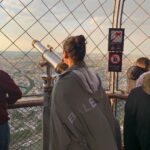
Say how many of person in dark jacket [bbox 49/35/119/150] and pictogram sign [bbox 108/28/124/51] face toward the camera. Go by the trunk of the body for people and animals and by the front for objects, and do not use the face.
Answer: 1

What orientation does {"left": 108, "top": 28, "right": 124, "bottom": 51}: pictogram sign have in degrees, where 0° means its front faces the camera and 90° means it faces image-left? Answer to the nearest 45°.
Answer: approximately 0°

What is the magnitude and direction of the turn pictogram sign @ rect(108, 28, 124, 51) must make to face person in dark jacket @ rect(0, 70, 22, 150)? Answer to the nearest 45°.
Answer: approximately 45° to its right

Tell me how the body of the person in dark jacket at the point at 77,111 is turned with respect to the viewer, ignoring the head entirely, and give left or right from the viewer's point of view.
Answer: facing away from the viewer and to the left of the viewer

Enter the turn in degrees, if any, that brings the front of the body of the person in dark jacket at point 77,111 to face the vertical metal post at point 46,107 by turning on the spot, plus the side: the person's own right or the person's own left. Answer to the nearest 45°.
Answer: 0° — they already face it

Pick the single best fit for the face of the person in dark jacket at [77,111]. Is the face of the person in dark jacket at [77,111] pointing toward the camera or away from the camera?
away from the camera
